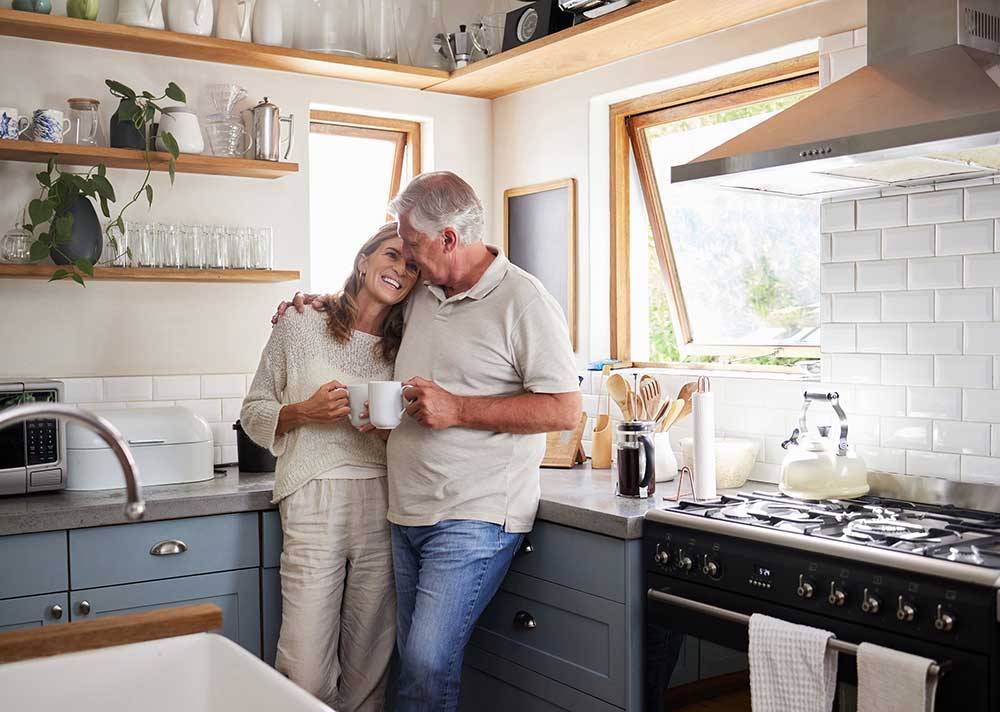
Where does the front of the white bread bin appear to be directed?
toward the camera

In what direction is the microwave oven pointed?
toward the camera

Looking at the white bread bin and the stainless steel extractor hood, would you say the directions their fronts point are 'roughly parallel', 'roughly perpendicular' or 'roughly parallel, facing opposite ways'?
roughly perpendicular

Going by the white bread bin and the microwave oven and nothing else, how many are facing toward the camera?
2

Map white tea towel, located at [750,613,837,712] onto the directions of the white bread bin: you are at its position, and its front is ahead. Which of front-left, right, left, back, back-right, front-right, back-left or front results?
front-left

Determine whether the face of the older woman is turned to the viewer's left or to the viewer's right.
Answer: to the viewer's right

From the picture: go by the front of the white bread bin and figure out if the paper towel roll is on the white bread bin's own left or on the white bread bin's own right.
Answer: on the white bread bin's own left

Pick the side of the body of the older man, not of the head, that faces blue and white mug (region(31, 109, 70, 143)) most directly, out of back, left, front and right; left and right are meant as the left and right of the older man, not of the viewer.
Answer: right

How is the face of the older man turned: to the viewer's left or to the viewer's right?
to the viewer's left

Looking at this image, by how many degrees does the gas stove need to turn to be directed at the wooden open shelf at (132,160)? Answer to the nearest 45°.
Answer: approximately 45° to its right

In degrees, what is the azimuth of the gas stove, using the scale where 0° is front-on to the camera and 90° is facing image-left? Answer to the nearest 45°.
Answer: approximately 45°
